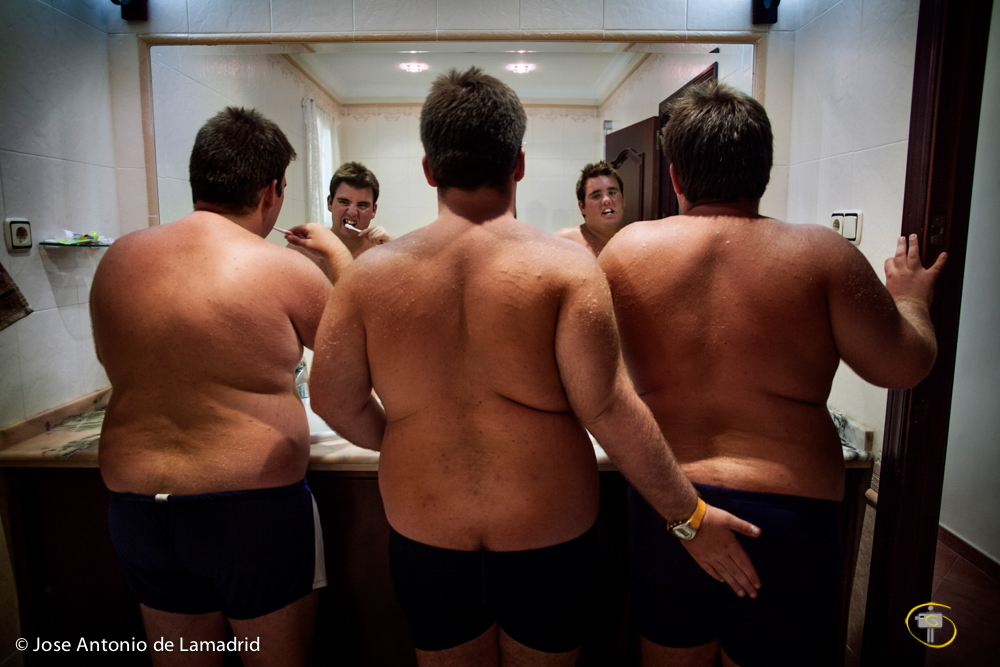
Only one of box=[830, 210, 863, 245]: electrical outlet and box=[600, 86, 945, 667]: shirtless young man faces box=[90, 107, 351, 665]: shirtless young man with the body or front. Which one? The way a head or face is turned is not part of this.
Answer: the electrical outlet

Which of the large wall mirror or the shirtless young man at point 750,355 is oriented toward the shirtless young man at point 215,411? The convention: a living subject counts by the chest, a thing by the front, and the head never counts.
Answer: the large wall mirror

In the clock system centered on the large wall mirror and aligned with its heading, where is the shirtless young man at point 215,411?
The shirtless young man is roughly at 12 o'clock from the large wall mirror.

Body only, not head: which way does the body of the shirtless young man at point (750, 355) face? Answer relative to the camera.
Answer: away from the camera

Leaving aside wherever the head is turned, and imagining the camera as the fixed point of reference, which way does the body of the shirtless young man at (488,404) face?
away from the camera

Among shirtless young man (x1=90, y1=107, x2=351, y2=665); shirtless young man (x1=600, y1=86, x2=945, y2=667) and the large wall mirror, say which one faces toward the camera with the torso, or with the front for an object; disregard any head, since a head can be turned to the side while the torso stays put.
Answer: the large wall mirror

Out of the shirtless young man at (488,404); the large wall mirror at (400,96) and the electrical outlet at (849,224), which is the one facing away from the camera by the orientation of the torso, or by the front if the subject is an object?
the shirtless young man

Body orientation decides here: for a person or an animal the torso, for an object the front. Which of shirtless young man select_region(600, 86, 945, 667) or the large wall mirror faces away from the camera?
the shirtless young man

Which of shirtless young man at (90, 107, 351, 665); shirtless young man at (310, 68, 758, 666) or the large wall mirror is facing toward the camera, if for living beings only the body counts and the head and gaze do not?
the large wall mirror

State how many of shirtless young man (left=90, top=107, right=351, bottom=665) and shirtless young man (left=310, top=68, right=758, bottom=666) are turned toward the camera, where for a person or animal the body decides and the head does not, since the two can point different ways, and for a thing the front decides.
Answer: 0

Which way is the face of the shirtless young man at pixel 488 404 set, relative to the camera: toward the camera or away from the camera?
away from the camera
